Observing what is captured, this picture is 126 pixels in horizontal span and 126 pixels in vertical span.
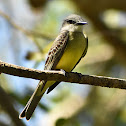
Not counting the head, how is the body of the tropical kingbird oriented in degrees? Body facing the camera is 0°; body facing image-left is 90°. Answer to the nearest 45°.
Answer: approximately 315°
